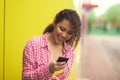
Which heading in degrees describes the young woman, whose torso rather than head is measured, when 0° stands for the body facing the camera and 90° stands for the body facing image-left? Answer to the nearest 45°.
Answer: approximately 315°
